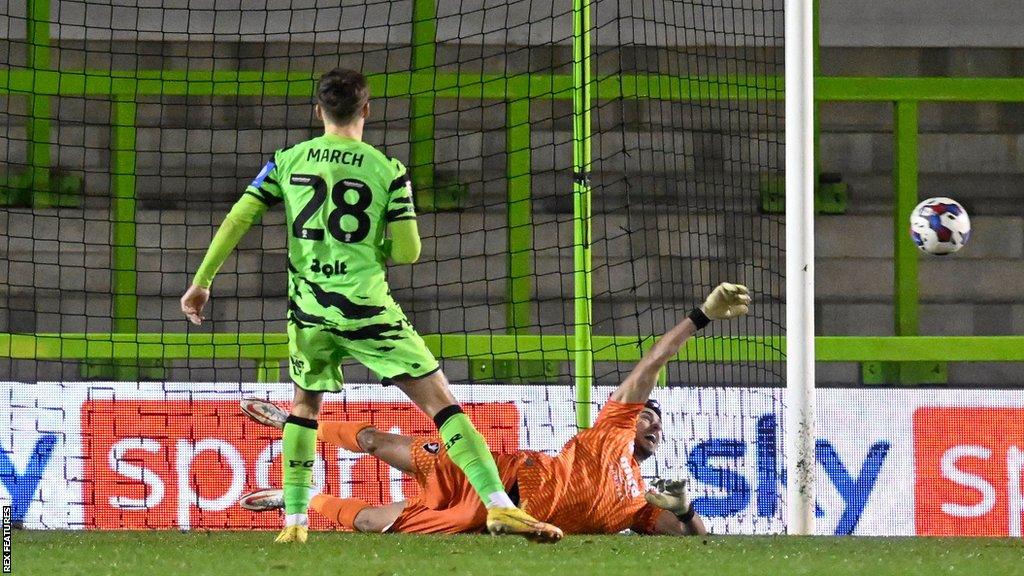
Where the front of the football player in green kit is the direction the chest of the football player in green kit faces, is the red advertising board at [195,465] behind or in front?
in front

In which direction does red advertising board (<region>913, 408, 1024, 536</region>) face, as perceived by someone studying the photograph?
facing the viewer

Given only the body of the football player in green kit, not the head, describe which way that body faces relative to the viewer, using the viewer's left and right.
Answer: facing away from the viewer

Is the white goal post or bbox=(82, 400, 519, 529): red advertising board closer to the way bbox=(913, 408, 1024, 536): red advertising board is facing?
the white goal post

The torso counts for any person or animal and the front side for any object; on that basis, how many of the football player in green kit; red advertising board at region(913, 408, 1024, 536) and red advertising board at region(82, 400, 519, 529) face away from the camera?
1

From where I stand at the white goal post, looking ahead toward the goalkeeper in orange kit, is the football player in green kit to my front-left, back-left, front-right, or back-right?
front-left

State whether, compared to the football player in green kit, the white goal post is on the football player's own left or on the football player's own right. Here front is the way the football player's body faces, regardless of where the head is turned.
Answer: on the football player's own right

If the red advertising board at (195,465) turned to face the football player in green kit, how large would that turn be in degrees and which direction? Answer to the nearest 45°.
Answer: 0° — it already faces them

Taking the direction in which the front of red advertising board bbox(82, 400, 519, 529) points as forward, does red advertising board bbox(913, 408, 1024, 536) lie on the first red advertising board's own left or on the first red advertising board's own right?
on the first red advertising board's own left

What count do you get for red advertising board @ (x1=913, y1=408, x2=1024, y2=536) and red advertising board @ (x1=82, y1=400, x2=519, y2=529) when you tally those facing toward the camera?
2

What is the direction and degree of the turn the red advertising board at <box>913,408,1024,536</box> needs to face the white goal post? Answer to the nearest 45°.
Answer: approximately 45° to its right

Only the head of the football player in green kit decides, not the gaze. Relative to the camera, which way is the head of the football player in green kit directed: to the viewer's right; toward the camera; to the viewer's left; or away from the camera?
away from the camera

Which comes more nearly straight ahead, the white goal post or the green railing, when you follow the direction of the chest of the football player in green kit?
the green railing

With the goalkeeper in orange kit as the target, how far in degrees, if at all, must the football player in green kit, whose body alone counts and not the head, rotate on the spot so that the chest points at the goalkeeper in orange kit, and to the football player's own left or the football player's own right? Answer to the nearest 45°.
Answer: approximately 45° to the football player's own right

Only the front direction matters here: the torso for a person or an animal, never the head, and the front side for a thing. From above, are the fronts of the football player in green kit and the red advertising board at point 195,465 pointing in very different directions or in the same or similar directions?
very different directions
